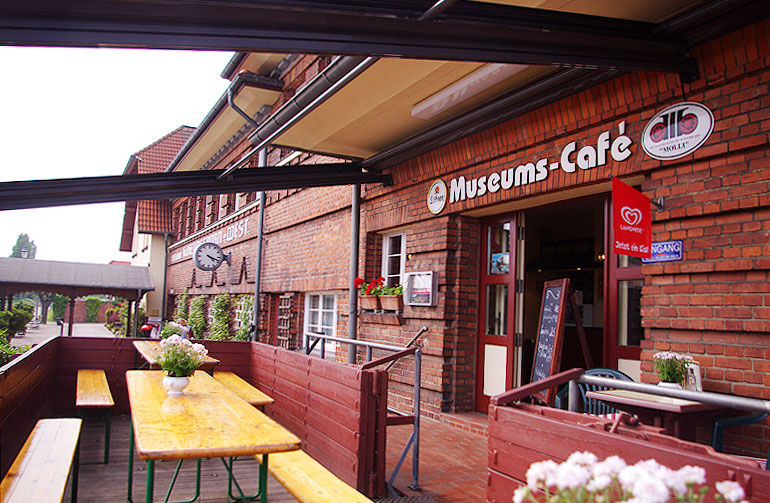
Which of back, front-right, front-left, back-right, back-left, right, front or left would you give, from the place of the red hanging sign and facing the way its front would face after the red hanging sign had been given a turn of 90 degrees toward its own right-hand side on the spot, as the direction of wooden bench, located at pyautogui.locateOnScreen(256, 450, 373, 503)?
front

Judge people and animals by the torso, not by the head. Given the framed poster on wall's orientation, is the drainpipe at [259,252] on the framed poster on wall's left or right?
on its right

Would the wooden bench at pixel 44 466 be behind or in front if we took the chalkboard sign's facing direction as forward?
in front

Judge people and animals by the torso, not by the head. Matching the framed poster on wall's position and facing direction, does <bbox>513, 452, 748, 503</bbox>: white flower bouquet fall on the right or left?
on its left

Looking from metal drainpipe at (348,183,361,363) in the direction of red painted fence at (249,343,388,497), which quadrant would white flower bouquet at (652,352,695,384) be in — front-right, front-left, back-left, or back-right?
front-left

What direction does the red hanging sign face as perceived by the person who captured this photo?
facing the viewer and to the right of the viewer

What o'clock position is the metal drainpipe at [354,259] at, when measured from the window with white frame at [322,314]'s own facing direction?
The metal drainpipe is roughly at 10 o'clock from the window with white frame.

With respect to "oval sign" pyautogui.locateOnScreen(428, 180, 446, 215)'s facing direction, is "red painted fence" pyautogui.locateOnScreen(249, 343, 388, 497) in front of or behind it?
in front

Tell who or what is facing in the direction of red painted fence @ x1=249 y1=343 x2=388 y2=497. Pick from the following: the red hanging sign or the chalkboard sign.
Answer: the chalkboard sign

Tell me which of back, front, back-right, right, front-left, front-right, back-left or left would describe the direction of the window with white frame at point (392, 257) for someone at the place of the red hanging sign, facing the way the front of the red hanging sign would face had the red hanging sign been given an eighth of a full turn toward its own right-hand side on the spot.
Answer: back-right

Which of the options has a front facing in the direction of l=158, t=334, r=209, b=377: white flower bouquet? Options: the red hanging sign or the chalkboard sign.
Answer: the chalkboard sign

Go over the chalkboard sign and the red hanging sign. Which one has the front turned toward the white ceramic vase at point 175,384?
the chalkboard sign

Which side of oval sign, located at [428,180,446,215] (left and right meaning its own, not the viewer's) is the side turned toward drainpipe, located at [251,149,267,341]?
right

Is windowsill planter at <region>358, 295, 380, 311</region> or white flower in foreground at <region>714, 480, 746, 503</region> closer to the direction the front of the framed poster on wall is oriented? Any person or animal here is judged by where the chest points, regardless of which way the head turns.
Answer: the white flower in foreground

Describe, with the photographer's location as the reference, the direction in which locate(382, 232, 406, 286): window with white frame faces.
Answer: facing the viewer and to the left of the viewer
